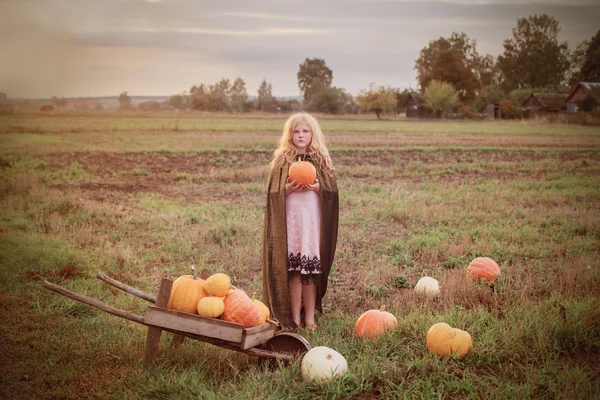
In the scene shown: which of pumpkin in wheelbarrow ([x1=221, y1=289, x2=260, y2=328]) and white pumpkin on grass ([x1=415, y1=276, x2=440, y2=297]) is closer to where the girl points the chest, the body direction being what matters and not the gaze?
the pumpkin in wheelbarrow

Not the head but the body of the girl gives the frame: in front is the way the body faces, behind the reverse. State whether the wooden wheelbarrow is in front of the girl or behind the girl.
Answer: in front

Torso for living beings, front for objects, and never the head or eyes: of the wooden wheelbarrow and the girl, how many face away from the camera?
0

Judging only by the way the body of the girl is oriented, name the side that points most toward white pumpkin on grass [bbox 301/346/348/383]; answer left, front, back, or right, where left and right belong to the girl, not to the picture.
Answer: front

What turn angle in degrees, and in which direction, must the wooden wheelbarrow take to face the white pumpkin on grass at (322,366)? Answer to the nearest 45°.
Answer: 0° — it already faces it

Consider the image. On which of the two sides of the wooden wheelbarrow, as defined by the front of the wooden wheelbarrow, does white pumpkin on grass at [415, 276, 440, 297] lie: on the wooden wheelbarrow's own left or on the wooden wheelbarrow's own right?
on the wooden wheelbarrow's own left

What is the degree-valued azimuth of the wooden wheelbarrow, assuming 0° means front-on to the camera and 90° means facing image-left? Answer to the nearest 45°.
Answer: approximately 315°

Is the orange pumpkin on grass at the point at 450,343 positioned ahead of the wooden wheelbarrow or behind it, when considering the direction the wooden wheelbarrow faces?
ahead

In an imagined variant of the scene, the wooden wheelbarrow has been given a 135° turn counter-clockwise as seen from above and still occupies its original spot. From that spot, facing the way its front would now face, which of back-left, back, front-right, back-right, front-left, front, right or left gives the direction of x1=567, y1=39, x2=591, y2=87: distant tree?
front-right

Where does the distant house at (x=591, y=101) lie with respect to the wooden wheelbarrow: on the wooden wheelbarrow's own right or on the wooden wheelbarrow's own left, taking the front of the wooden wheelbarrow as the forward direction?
on the wooden wheelbarrow's own left

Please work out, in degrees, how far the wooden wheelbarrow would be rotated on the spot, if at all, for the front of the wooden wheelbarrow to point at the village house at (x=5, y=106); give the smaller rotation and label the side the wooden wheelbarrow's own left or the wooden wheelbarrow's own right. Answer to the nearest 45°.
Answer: approximately 180°

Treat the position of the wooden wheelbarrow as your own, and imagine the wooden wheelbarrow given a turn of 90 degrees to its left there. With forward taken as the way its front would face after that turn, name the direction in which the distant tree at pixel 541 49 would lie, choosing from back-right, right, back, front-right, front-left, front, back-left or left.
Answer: front

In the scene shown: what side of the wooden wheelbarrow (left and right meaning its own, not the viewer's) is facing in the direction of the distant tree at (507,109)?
left

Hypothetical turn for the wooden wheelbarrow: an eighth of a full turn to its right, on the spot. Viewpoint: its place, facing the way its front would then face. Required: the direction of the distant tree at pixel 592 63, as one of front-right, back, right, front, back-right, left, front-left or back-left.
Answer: back-left
